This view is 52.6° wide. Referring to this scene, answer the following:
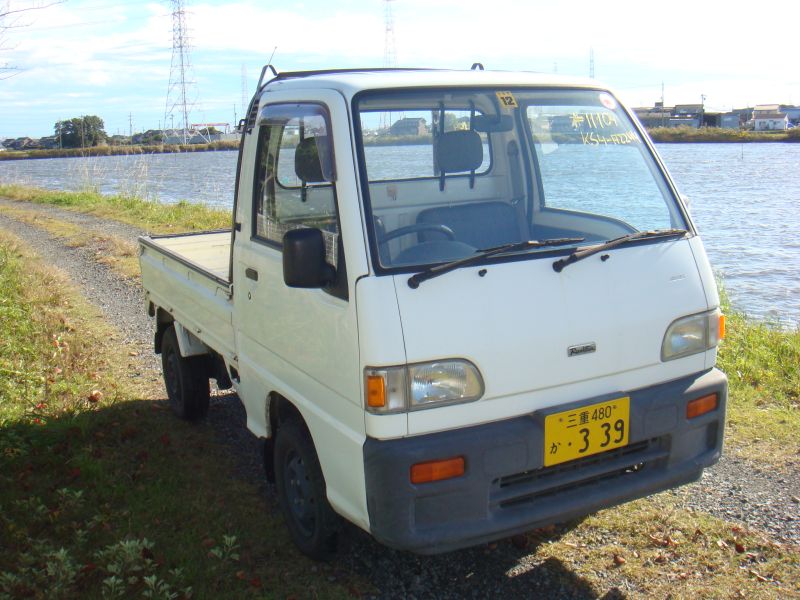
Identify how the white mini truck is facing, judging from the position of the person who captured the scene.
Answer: facing the viewer and to the right of the viewer

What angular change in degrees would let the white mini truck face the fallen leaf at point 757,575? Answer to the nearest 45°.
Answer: approximately 45° to its left
